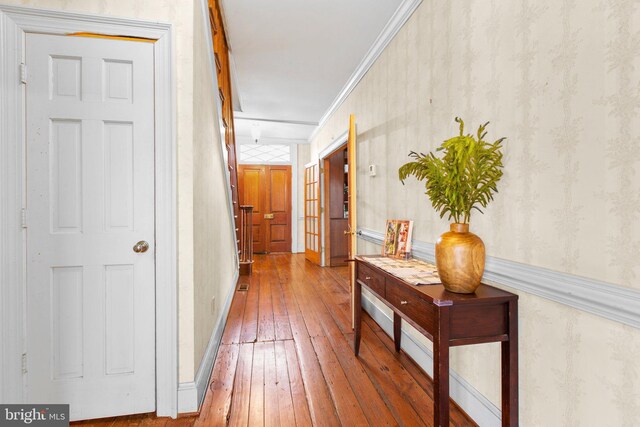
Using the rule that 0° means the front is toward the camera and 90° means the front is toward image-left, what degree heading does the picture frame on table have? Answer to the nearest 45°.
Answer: approximately 45°

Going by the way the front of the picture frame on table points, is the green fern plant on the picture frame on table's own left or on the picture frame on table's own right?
on the picture frame on table's own left

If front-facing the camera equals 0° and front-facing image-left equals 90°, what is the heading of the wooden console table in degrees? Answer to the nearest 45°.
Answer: approximately 45°

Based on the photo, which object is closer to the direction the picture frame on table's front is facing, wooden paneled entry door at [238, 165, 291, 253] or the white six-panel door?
the white six-panel door

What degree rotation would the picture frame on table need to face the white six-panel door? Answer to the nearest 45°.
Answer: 0° — it already faces it
